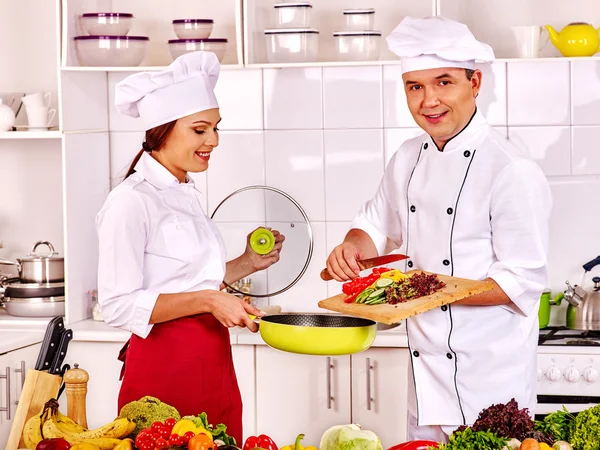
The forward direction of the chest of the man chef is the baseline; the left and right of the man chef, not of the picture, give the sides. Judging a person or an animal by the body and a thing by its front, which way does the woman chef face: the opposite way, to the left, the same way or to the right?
to the left

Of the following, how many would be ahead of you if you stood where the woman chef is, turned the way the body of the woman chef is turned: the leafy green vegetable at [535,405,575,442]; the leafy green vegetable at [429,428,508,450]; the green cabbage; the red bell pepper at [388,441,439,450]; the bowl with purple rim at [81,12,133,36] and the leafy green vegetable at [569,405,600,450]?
5

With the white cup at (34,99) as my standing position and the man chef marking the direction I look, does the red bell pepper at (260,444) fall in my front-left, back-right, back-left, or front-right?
front-right

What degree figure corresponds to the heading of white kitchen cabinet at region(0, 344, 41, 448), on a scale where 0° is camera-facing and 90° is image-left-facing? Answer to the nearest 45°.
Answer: approximately 315°

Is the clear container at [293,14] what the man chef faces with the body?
no

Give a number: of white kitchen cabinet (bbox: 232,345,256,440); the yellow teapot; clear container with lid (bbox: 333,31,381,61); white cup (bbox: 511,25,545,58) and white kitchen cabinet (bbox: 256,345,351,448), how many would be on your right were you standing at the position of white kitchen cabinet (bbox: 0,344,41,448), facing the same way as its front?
0

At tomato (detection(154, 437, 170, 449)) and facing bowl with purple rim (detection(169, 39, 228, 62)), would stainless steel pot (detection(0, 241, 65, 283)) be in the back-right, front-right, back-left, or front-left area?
front-left

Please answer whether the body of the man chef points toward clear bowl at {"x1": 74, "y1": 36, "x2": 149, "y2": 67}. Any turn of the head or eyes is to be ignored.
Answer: no

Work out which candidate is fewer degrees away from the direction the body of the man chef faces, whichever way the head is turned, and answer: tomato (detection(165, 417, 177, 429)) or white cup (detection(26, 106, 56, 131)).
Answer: the tomato

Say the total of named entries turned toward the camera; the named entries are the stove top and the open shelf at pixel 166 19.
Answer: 2

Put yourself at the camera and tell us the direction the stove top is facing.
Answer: facing the viewer

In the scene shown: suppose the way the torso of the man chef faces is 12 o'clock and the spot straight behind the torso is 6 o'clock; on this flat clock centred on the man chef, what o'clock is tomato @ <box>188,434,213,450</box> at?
The tomato is roughly at 12 o'clock from the man chef.

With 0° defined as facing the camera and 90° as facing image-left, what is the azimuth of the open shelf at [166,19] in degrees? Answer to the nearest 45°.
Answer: approximately 0°

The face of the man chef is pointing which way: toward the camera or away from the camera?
toward the camera

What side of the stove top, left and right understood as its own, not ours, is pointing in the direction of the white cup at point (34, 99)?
right

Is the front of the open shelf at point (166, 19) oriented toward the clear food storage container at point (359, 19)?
no
